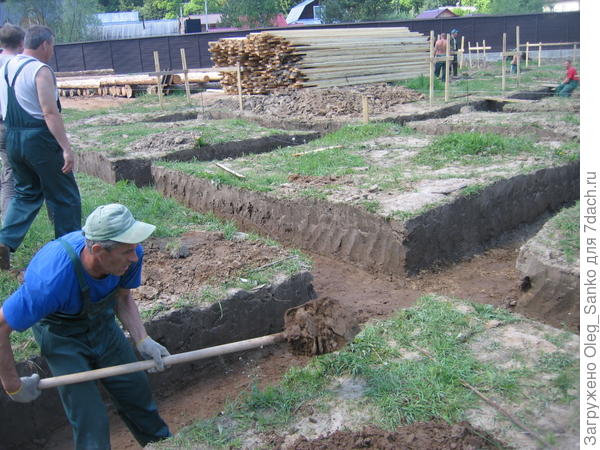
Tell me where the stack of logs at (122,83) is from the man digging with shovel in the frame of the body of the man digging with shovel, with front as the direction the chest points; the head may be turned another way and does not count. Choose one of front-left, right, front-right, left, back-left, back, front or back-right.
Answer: back-left

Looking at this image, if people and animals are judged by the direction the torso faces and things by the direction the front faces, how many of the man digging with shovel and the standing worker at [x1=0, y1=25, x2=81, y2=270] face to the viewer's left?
0

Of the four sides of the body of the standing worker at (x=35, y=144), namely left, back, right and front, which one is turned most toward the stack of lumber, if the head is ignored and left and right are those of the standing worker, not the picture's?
front

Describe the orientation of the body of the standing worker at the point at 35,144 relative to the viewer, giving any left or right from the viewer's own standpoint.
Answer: facing away from the viewer and to the right of the viewer

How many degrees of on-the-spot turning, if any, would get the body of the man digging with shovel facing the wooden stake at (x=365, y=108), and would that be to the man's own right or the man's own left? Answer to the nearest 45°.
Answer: approximately 90° to the man's own left

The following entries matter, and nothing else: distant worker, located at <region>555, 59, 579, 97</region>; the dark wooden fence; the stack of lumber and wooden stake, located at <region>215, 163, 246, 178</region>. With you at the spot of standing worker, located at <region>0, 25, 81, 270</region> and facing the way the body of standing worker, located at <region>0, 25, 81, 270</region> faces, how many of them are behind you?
0

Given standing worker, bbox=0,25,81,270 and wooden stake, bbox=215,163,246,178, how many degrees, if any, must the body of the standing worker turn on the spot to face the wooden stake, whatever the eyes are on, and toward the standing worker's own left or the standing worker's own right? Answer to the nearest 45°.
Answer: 0° — they already face it

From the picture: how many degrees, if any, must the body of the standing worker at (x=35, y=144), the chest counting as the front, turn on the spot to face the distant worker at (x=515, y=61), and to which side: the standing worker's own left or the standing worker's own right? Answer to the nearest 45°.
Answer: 0° — they already face them

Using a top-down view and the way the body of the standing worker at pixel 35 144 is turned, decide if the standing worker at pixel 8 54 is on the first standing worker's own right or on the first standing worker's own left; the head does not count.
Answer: on the first standing worker's own left

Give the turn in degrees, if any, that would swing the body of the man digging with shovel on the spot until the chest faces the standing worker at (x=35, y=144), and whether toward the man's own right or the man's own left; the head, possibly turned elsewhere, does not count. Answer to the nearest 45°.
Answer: approximately 135° to the man's own left

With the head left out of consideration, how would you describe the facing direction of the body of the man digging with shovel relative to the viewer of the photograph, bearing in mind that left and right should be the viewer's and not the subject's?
facing the viewer and to the right of the viewer

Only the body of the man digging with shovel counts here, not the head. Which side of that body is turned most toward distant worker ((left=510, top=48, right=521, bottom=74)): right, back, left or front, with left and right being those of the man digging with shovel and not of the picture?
left

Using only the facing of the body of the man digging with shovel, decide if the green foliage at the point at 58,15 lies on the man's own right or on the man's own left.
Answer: on the man's own left

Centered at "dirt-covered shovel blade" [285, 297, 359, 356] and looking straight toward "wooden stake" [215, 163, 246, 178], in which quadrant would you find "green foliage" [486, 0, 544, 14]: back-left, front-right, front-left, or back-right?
front-right

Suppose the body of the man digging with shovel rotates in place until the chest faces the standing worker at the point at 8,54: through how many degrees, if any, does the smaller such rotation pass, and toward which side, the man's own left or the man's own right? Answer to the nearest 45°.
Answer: approximately 135° to the man's own left
